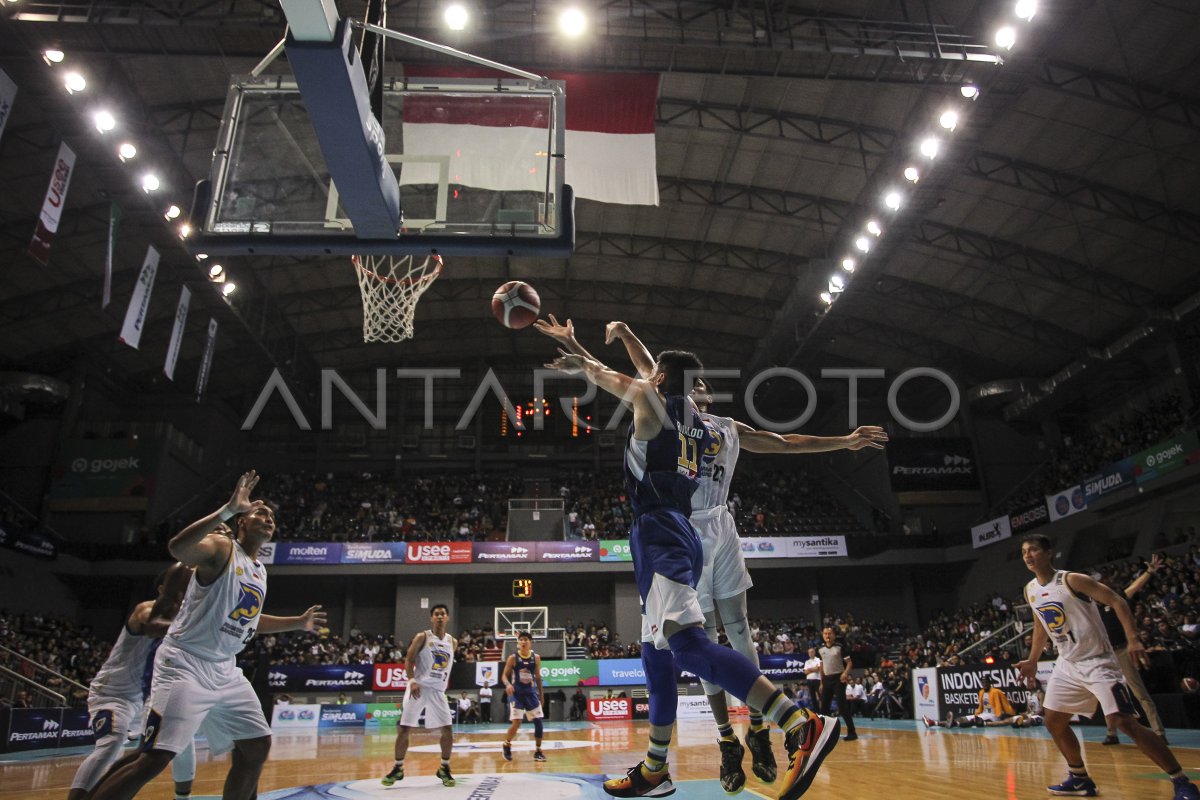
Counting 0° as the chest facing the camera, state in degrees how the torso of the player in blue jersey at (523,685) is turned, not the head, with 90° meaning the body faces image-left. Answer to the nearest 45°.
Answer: approximately 0°

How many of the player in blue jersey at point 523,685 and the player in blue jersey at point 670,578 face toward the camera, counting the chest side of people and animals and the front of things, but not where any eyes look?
1

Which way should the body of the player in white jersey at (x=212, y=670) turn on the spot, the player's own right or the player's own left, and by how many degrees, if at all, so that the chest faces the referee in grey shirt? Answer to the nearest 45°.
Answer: approximately 90° to the player's own left

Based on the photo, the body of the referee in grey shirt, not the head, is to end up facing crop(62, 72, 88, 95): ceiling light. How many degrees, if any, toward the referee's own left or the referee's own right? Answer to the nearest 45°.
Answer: approximately 45° to the referee's own right

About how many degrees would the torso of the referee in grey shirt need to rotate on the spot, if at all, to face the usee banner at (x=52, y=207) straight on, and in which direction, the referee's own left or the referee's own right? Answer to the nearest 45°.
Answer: approximately 45° to the referee's own right

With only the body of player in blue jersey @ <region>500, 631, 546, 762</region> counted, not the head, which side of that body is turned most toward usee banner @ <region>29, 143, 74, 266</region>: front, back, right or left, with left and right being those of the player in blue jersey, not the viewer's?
right

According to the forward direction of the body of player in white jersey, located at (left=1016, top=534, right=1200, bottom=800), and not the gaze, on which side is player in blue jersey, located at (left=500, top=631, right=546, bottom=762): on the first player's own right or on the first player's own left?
on the first player's own right

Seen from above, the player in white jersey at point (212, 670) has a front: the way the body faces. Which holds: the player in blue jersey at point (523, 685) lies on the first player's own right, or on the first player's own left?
on the first player's own left

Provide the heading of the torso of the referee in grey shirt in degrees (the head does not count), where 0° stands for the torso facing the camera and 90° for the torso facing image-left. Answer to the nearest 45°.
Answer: approximately 45°
